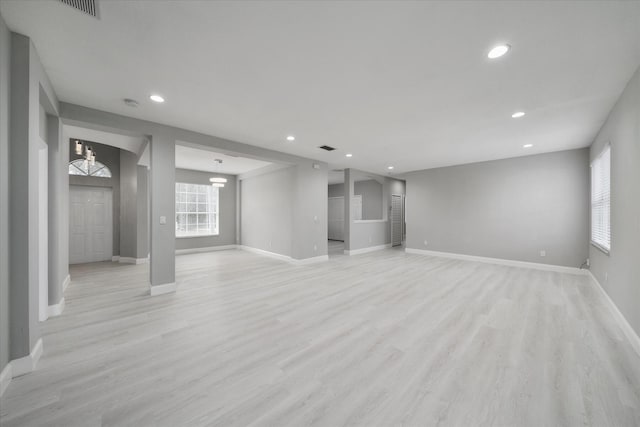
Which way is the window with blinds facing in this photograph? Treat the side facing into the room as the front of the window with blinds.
to the viewer's left

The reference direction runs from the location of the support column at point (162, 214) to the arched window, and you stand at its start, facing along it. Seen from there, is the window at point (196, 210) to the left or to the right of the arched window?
right

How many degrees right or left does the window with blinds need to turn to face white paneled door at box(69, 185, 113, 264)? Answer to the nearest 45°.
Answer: approximately 45° to its left

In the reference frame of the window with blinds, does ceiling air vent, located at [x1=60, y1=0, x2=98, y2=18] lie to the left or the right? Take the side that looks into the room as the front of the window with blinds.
on its left

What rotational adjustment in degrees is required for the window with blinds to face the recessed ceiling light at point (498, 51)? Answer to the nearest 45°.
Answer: approximately 90° to its left

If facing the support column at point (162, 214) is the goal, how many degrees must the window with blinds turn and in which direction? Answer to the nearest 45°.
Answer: approximately 45° to its left

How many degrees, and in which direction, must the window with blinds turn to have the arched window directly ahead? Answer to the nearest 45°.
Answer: approximately 45° to its left

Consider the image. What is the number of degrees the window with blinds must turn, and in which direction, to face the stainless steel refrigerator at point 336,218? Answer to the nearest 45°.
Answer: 0° — it already faces it

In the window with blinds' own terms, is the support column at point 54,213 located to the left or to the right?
on its left

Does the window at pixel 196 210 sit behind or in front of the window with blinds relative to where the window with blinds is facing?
in front

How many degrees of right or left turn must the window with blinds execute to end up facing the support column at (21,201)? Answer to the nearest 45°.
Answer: approximately 45° to its left
